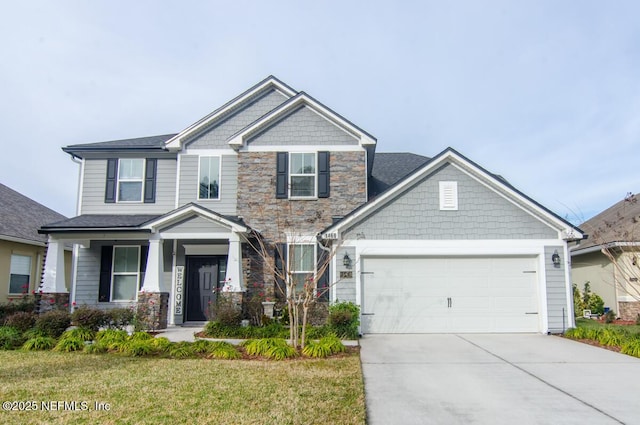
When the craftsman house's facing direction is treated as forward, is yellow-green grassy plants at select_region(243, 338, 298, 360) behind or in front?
in front

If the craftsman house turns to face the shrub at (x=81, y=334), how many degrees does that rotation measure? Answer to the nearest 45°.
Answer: approximately 45° to its right

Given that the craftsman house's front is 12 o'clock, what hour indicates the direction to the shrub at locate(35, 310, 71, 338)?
The shrub is roughly at 2 o'clock from the craftsman house.

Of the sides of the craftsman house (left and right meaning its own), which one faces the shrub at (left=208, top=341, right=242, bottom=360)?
front

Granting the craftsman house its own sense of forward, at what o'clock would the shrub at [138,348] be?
The shrub is roughly at 1 o'clock from the craftsman house.

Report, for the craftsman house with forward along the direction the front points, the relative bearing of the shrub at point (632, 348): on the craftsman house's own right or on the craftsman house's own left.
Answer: on the craftsman house's own left

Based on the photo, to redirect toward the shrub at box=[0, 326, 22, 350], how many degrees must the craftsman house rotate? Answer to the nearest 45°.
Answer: approximately 45° to its right

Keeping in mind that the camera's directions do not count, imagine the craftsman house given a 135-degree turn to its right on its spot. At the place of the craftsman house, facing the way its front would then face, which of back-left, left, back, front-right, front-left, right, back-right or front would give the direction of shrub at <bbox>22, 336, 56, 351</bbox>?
left

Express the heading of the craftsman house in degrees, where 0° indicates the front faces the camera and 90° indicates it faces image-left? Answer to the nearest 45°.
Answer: approximately 0°

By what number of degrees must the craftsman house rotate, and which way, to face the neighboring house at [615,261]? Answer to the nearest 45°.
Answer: approximately 90° to its left

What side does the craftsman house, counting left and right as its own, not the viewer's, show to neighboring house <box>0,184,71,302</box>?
right
